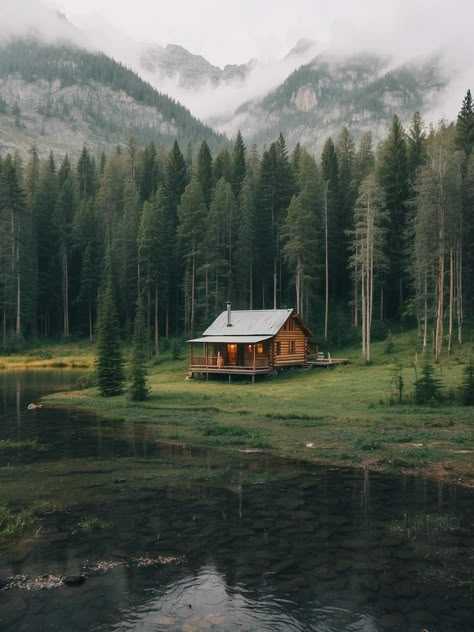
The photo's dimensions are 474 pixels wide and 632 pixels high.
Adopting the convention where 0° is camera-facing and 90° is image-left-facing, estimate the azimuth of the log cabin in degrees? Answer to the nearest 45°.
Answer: approximately 45°

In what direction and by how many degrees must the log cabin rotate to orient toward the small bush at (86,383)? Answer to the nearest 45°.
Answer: approximately 45° to its right

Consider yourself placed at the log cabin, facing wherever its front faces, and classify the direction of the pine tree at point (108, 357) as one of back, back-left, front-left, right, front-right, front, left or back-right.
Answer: front

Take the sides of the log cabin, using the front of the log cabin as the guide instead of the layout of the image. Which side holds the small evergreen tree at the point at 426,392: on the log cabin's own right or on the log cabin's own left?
on the log cabin's own left
